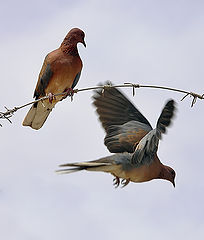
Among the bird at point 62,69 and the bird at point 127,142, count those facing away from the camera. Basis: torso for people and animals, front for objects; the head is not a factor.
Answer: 0

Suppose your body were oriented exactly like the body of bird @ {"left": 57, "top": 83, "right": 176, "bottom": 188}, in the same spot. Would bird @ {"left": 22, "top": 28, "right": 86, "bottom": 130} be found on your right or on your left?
on your left

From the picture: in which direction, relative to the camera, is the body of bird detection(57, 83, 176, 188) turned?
to the viewer's right

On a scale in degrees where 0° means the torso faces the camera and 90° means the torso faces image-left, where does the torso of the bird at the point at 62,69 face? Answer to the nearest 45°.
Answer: approximately 315°
